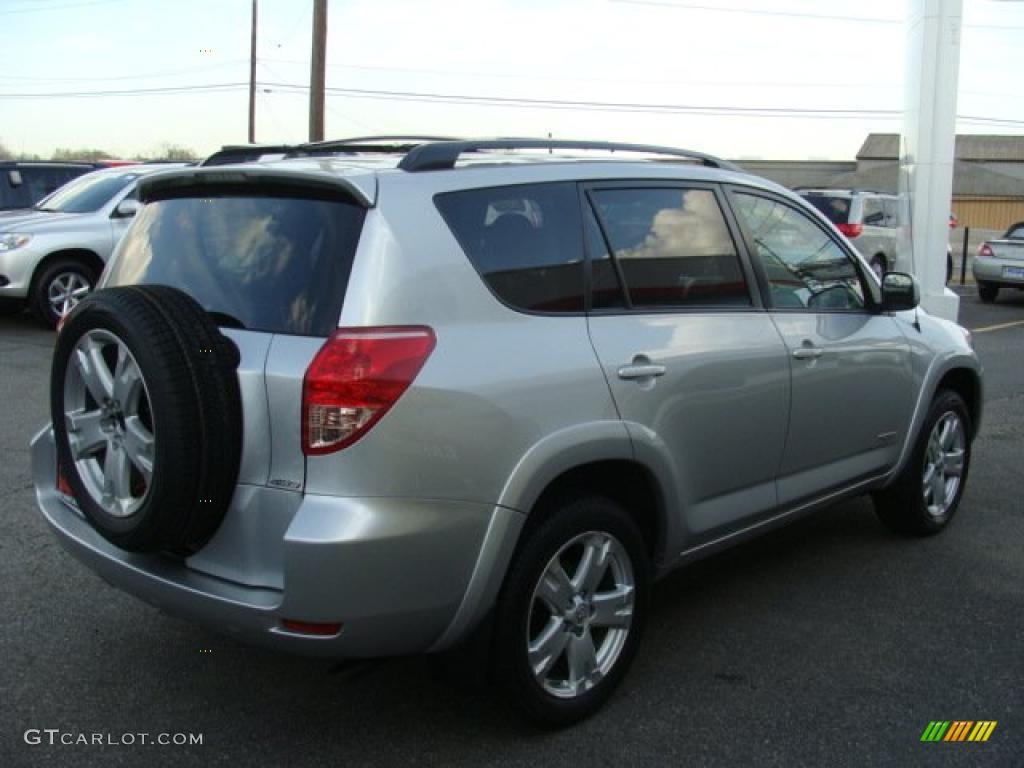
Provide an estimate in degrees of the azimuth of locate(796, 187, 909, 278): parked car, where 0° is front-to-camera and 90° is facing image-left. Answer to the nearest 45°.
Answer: approximately 225°

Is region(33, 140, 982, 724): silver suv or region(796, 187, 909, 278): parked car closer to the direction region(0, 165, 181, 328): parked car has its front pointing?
the silver suv

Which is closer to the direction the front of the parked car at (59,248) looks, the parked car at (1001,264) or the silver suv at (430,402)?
the silver suv

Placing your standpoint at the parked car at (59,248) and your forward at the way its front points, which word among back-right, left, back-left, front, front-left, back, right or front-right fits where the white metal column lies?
back-left

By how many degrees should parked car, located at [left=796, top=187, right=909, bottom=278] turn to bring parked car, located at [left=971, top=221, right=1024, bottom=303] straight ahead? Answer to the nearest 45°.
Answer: approximately 45° to its right

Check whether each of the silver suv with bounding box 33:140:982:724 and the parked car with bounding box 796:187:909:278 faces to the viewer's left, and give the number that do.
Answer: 0

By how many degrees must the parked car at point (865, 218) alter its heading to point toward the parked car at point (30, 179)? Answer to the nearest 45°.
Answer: approximately 135° to its left

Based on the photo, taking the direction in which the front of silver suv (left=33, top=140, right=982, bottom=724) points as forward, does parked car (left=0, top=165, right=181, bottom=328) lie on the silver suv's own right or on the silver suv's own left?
on the silver suv's own left

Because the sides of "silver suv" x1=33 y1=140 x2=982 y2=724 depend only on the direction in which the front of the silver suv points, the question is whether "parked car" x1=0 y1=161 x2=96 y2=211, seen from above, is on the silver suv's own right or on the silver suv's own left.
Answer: on the silver suv's own left

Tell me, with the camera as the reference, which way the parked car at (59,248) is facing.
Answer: facing the viewer and to the left of the viewer

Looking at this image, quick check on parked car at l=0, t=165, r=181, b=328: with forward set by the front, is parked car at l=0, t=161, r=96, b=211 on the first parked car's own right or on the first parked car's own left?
on the first parked car's own right

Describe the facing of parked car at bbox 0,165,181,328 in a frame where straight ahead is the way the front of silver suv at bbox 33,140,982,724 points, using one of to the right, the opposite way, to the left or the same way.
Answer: the opposite way
